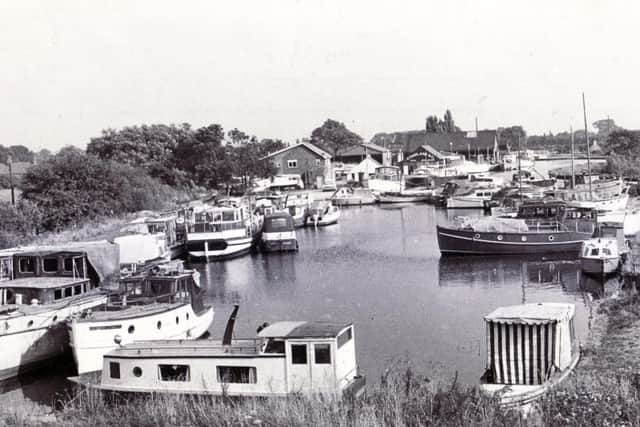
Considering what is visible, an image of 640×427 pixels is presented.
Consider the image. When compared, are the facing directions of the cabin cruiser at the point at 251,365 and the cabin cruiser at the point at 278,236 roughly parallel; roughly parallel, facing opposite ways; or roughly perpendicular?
roughly perpendicular

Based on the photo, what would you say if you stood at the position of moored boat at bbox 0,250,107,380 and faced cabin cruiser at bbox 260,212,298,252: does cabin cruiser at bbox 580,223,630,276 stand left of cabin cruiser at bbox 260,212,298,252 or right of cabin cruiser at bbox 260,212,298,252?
right

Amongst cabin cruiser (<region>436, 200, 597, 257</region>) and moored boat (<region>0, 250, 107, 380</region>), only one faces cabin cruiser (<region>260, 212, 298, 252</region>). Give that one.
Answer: cabin cruiser (<region>436, 200, 597, 257</region>)

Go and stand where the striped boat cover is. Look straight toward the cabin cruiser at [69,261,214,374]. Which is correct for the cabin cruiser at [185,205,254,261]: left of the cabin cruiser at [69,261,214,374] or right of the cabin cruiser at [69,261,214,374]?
right

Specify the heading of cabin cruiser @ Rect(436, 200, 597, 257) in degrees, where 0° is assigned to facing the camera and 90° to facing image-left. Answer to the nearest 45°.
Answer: approximately 90°
